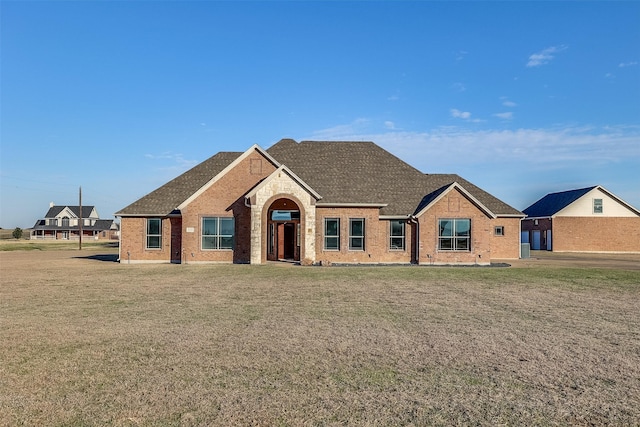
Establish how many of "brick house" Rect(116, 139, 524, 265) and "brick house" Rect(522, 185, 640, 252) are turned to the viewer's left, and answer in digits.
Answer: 1

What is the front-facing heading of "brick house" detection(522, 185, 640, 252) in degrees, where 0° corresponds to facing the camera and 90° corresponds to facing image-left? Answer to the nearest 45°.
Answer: approximately 90°

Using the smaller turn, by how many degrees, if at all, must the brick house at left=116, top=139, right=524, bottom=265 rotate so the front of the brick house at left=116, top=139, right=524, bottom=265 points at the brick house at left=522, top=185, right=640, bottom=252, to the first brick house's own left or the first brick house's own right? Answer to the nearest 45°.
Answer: approximately 135° to the first brick house's own left

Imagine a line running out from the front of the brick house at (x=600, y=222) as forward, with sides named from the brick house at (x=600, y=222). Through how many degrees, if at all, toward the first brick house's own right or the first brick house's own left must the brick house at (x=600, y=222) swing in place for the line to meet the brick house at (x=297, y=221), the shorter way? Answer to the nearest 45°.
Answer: approximately 45° to the first brick house's own left

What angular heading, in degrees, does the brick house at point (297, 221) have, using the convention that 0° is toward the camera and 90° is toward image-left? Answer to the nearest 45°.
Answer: approximately 0°
